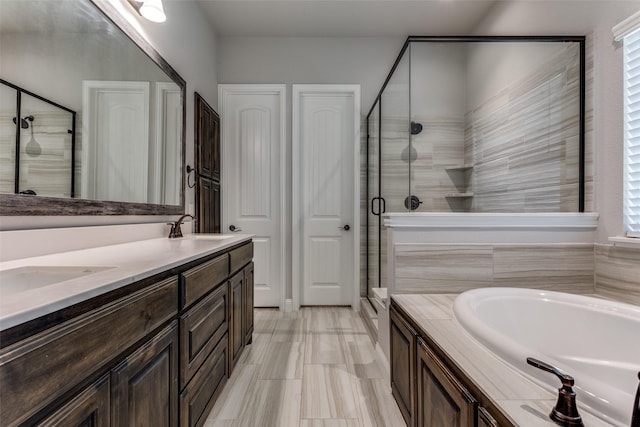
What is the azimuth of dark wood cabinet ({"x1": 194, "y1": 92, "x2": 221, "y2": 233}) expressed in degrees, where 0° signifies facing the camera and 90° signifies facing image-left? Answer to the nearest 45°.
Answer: approximately 270°

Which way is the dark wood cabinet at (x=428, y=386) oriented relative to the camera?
to the viewer's left

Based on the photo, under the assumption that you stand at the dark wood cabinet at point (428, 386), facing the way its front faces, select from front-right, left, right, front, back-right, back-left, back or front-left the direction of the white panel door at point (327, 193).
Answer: front-right

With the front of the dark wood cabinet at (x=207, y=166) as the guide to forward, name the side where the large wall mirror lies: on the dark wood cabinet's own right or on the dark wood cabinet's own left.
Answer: on the dark wood cabinet's own right

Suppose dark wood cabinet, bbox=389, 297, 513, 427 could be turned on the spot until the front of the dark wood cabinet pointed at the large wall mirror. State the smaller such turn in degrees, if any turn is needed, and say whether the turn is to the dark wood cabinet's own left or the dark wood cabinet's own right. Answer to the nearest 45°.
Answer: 0° — it already faces it

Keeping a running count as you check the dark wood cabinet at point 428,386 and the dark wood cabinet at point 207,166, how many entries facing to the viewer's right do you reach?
1

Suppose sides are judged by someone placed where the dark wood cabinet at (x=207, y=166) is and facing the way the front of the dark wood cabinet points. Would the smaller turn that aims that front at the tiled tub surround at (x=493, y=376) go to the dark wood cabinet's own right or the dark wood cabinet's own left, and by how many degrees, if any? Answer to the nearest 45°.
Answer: approximately 90° to the dark wood cabinet's own right

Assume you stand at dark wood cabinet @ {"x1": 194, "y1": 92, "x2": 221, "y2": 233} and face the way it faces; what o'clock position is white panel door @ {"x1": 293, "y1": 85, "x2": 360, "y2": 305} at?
The white panel door is roughly at 12 o'clock from the dark wood cabinet.

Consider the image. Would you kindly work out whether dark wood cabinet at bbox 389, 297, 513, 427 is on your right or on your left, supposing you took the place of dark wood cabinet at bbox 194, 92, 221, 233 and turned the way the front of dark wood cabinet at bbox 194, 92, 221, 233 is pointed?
on your right

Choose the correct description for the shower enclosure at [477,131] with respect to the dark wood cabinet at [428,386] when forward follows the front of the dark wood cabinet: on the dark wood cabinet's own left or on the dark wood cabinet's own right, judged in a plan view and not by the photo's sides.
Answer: on the dark wood cabinet's own right

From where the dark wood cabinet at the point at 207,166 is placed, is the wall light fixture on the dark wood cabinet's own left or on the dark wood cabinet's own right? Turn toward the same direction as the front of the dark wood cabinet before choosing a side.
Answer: on the dark wood cabinet's own right
